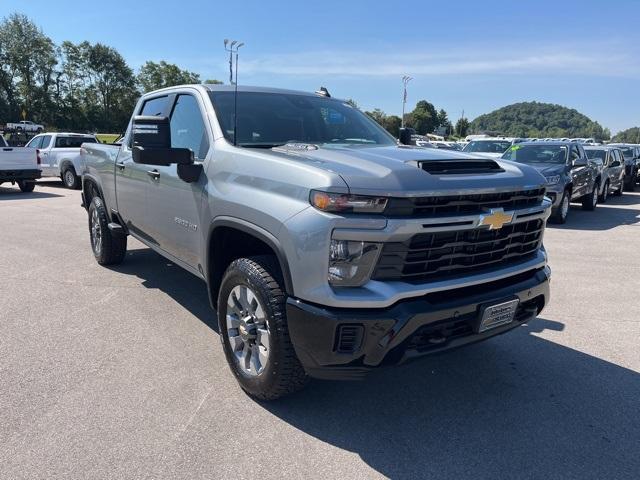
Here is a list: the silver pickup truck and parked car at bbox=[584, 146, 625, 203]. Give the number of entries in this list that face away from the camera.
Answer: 0

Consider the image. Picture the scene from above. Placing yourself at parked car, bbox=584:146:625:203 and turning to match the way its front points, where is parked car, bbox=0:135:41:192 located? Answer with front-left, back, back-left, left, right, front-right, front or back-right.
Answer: front

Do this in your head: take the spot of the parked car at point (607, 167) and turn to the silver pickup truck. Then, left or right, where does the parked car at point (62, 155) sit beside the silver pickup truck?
right

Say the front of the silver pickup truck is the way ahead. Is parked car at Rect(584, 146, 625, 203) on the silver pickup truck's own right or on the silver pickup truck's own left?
on the silver pickup truck's own left

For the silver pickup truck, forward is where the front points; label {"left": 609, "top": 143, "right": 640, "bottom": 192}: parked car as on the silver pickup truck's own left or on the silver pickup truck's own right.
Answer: on the silver pickup truck's own left

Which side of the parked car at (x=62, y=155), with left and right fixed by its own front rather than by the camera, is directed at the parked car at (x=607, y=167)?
back

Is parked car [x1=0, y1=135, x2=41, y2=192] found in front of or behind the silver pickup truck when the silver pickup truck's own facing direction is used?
behind

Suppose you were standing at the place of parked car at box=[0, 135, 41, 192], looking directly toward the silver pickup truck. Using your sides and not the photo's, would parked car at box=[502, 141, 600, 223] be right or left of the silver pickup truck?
left

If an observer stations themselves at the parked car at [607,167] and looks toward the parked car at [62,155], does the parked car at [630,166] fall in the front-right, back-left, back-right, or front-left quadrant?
back-right

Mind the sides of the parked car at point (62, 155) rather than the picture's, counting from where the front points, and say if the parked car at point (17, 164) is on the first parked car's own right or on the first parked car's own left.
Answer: on the first parked car's own left
